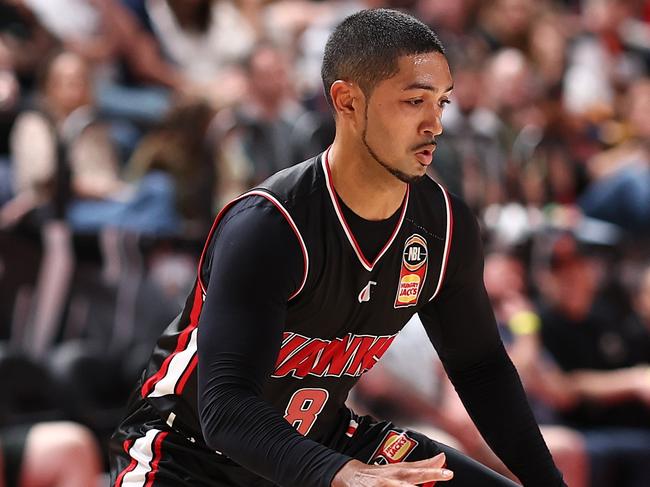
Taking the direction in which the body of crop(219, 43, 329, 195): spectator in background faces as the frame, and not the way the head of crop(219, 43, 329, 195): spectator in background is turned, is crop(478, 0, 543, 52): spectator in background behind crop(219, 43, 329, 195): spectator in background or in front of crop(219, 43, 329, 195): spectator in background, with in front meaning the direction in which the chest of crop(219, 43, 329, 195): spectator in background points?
behind

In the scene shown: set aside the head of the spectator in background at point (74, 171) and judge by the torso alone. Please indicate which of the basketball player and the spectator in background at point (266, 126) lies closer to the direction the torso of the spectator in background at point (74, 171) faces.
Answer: the basketball player

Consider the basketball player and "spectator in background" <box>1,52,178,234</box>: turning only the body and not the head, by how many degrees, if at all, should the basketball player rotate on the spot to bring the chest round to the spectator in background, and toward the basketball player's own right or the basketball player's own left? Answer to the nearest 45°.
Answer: approximately 180°

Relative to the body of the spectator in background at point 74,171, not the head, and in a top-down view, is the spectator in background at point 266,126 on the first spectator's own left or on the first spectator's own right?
on the first spectator's own left

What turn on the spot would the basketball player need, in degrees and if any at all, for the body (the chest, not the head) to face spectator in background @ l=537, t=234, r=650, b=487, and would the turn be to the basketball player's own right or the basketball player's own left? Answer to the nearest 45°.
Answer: approximately 90° to the basketball player's own left

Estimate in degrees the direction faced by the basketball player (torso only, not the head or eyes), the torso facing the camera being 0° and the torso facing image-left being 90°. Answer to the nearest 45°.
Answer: approximately 315°
